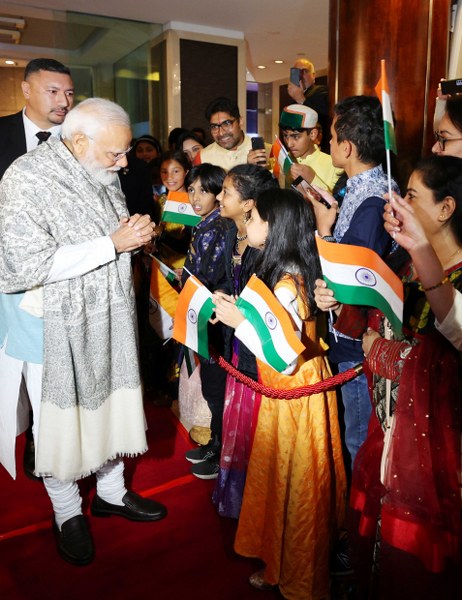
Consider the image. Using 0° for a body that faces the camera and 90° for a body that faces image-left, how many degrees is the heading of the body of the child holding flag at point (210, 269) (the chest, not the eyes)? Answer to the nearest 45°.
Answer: approximately 45°

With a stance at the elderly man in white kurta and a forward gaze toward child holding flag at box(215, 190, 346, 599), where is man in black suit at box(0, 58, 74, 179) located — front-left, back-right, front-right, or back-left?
back-left

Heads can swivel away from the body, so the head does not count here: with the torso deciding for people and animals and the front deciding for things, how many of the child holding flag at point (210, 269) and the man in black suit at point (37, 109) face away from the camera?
0

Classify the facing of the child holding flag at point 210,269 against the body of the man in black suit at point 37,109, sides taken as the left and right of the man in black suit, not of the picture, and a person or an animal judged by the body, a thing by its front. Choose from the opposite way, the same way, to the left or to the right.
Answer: to the right

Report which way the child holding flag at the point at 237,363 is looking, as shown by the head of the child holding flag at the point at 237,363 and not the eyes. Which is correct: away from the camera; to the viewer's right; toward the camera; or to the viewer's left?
to the viewer's left

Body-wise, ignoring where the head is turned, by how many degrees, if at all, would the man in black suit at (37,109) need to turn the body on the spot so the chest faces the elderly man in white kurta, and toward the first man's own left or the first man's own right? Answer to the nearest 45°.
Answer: approximately 45° to the first man's own right

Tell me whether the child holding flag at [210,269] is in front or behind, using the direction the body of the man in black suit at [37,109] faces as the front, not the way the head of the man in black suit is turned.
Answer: in front

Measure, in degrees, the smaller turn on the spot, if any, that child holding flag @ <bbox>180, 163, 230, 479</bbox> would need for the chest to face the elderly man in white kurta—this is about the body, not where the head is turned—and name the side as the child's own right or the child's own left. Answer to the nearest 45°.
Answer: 0° — they already face them

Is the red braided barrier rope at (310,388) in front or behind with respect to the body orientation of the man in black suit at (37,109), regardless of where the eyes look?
in front

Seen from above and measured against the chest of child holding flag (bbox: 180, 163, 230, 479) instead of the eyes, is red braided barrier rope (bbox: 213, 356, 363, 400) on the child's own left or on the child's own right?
on the child's own left

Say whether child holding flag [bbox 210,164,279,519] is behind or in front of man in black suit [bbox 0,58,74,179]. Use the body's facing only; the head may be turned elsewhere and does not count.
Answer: in front

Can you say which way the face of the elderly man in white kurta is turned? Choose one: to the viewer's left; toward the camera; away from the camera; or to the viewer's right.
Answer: to the viewer's right

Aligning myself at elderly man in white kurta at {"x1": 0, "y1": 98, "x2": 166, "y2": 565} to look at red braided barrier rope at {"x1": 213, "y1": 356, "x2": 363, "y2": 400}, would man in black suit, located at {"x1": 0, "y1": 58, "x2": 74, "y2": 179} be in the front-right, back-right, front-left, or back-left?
back-left
